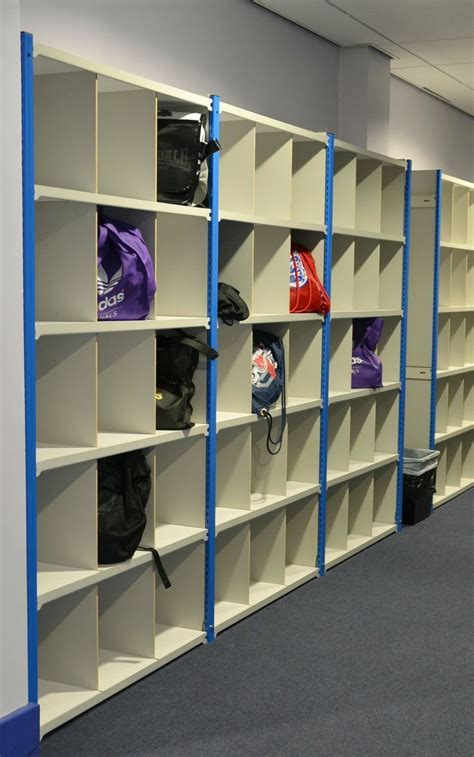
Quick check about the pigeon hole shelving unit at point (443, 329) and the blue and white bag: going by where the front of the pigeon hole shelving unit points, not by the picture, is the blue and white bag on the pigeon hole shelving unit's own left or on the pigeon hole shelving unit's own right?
on the pigeon hole shelving unit's own right

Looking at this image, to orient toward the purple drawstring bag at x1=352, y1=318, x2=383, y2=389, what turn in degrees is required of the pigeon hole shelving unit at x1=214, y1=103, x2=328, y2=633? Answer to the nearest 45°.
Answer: approximately 90° to its left

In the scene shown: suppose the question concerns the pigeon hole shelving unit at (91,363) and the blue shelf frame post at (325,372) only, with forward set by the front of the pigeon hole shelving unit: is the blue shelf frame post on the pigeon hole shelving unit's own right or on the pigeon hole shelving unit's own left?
on the pigeon hole shelving unit's own left

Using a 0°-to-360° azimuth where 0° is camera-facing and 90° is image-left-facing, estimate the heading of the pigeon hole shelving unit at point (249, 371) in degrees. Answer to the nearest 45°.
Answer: approximately 315°

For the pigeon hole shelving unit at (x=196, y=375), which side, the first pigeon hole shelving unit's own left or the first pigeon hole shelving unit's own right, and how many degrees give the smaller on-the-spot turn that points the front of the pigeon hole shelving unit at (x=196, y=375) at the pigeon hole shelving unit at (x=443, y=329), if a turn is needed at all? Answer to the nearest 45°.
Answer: approximately 90° to the first pigeon hole shelving unit's own left

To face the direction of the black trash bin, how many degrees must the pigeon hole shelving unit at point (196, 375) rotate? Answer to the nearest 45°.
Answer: approximately 90° to its left

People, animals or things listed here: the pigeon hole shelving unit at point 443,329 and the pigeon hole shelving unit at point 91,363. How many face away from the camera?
0

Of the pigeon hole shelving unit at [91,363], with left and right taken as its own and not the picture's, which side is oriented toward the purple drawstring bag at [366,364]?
left

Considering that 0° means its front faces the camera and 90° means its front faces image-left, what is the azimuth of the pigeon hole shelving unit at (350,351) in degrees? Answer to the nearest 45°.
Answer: approximately 315°

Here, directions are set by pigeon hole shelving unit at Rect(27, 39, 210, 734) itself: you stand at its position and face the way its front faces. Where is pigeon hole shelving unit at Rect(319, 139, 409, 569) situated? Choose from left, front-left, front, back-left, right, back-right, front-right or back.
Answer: left
